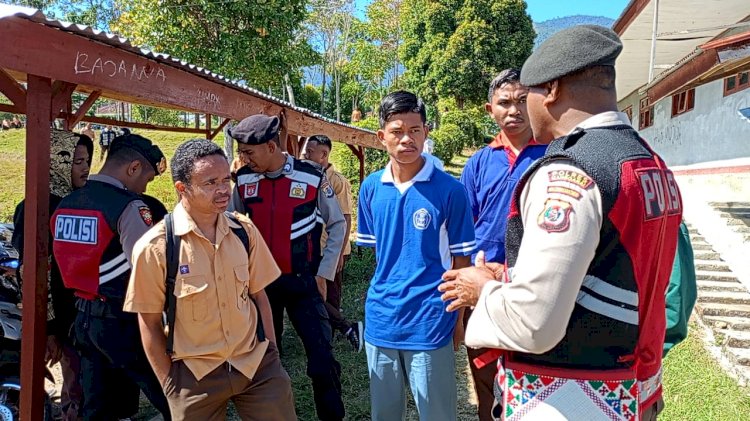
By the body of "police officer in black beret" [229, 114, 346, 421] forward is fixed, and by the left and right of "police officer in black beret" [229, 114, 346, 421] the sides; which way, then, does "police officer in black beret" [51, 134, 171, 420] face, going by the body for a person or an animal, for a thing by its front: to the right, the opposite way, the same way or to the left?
the opposite way

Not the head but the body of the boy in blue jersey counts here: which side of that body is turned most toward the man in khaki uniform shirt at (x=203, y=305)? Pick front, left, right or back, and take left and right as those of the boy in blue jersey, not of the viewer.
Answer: right

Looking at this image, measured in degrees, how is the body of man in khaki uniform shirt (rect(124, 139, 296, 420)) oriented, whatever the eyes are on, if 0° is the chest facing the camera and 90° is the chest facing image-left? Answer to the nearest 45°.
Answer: approximately 315°

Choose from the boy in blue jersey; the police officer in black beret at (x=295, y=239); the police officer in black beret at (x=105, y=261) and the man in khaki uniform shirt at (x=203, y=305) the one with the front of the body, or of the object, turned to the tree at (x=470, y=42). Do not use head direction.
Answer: the police officer in black beret at (x=105, y=261)

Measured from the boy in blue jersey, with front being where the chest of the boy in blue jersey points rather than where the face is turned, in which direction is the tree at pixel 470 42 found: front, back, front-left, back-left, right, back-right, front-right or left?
back

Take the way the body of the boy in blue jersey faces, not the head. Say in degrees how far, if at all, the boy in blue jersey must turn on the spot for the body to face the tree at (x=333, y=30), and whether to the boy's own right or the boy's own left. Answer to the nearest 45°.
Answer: approximately 180°

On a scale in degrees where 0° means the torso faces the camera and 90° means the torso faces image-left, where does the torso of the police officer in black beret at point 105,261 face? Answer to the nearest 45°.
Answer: approximately 225°

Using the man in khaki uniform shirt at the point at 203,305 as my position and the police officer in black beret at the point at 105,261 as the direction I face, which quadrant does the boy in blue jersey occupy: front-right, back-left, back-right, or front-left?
back-right

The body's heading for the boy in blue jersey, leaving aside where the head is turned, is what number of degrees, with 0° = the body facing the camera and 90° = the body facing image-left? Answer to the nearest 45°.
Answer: approximately 0°

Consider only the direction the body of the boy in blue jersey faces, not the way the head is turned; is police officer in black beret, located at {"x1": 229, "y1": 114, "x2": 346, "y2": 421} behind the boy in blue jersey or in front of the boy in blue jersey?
behind
